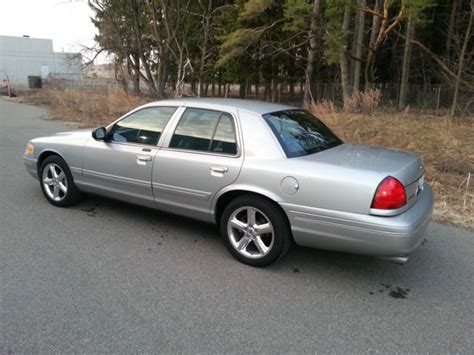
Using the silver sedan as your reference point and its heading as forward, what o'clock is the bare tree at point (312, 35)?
The bare tree is roughly at 2 o'clock from the silver sedan.

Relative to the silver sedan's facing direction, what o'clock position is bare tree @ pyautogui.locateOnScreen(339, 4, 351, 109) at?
The bare tree is roughly at 2 o'clock from the silver sedan.

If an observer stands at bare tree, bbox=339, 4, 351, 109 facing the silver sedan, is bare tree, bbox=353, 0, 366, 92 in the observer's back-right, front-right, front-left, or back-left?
back-left

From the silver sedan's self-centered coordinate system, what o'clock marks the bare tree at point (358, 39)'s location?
The bare tree is roughly at 2 o'clock from the silver sedan.

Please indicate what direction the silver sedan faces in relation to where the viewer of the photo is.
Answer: facing away from the viewer and to the left of the viewer
